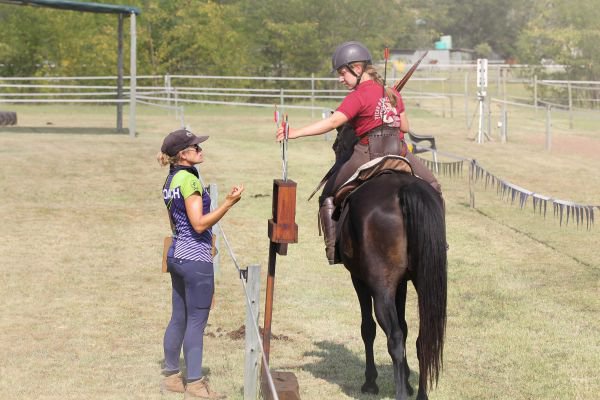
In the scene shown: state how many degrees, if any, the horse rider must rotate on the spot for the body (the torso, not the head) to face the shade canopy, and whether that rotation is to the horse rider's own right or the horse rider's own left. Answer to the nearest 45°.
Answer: approximately 45° to the horse rider's own right

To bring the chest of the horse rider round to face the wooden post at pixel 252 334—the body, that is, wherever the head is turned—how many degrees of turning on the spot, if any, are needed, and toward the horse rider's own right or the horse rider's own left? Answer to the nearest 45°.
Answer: approximately 90° to the horse rider's own left

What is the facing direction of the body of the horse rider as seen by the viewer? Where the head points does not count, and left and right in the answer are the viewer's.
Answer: facing away from the viewer and to the left of the viewer

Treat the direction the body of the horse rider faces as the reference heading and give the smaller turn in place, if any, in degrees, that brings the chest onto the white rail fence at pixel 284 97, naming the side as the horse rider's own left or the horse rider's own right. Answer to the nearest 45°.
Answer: approximately 45° to the horse rider's own right
